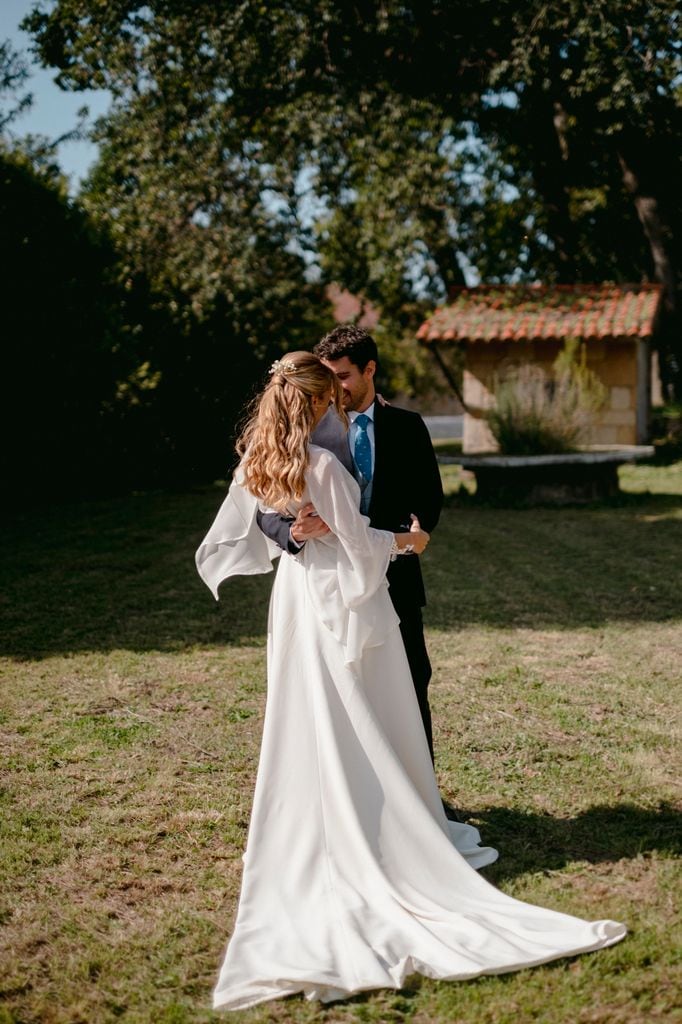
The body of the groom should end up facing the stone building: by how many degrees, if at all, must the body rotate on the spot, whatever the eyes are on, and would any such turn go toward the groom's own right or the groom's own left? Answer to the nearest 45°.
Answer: approximately 135° to the groom's own right

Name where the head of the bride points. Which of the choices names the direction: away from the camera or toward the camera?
away from the camera

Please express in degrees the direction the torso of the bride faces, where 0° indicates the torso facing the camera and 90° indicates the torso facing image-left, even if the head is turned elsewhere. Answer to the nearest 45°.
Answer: approximately 225°

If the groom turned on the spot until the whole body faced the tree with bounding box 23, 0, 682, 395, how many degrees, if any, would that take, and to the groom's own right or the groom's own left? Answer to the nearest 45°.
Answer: approximately 135° to the groom's own right

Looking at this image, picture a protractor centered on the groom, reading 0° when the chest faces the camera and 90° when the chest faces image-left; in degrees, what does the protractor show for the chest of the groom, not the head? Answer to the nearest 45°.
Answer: approximately 45°

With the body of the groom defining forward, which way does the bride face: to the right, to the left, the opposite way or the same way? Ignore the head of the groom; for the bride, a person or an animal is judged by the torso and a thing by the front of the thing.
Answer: the opposite way
